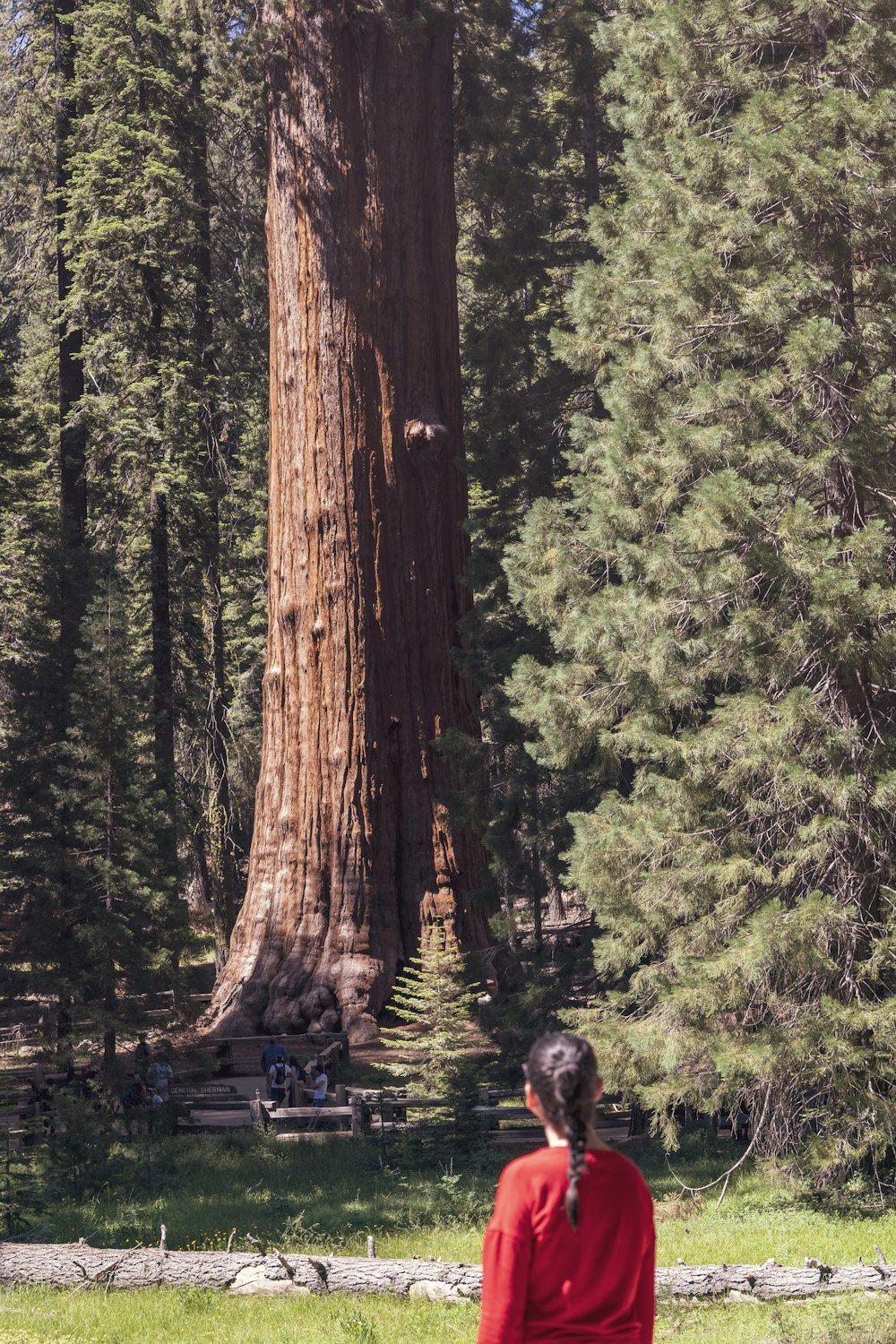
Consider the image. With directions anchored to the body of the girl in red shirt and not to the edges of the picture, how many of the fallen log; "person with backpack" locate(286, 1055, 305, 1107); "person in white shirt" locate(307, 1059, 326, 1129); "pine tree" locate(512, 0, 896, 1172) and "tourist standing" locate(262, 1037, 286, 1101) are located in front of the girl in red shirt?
5

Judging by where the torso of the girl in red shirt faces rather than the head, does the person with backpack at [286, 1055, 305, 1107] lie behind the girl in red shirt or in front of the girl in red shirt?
in front

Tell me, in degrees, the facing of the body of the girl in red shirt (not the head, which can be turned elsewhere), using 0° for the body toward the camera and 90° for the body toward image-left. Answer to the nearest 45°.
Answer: approximately 180°

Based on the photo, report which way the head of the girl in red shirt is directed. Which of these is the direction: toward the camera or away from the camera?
away from the camera

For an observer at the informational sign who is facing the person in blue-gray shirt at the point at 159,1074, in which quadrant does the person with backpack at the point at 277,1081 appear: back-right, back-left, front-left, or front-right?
back-right

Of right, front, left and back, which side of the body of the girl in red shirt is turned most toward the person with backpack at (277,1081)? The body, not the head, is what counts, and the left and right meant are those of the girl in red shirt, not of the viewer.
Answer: front

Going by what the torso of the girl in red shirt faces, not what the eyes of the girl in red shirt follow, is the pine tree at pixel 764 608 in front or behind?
in front

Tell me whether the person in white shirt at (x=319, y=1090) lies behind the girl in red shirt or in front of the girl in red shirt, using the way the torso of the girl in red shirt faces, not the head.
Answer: in front

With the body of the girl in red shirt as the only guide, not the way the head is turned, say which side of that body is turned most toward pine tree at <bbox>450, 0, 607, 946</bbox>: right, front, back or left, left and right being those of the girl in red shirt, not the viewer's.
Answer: front
